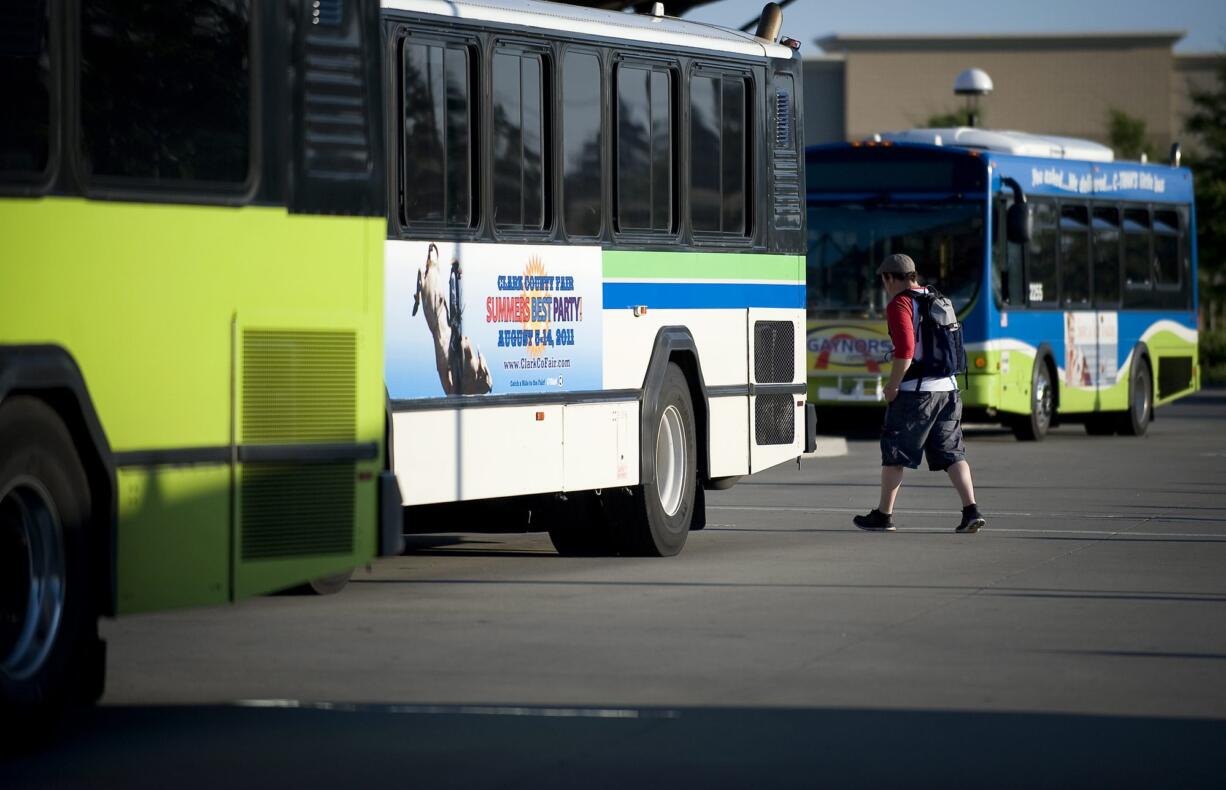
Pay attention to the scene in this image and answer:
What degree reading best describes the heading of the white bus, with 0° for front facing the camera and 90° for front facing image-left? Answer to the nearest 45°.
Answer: approximately 45°

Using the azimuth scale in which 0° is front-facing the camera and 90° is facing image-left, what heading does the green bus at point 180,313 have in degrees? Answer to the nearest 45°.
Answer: approximately 45°

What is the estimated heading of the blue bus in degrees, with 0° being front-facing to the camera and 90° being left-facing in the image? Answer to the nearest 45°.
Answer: approximately 45°

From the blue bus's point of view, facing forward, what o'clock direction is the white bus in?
The white bus is roughly at 11 o'clock from the blue bus.

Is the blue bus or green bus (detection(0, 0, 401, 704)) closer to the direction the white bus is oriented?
the green bus

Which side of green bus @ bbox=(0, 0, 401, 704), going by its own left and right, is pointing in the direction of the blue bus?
back

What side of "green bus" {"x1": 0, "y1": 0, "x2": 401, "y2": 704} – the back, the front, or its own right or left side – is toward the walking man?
back

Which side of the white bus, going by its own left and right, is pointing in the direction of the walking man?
back
